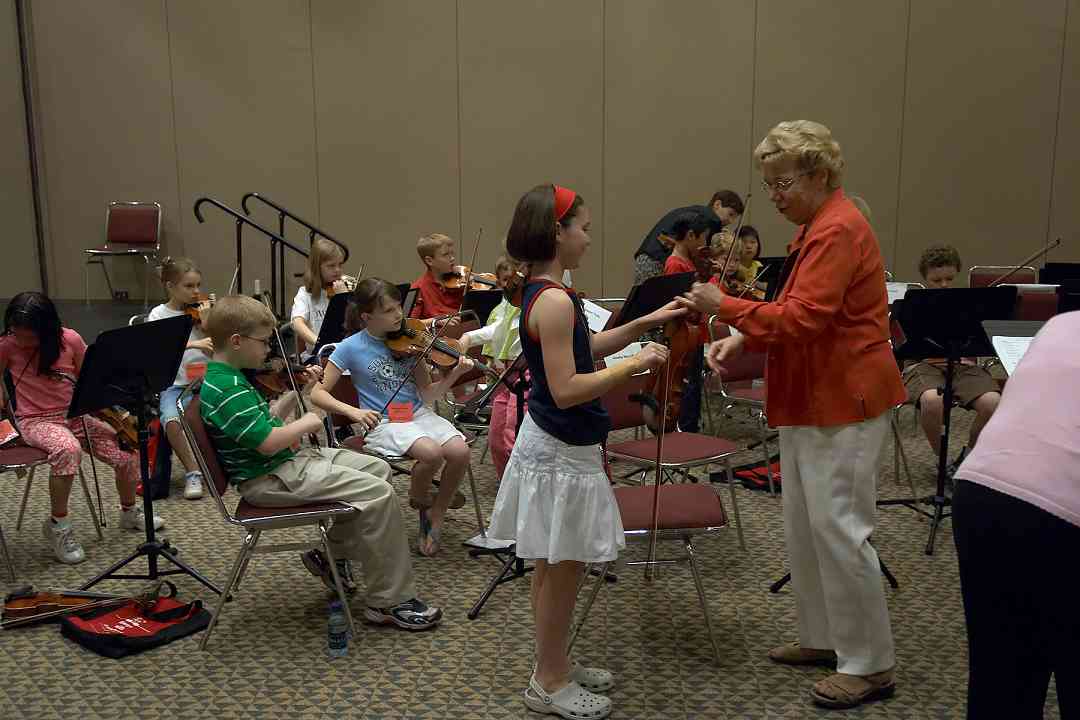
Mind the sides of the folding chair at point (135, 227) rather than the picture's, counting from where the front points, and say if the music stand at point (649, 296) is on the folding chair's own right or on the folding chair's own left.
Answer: on the folding chair's own left

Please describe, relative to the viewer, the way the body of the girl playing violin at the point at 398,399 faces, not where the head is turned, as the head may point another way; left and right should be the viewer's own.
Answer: facing the viewer and to the right of the viewer

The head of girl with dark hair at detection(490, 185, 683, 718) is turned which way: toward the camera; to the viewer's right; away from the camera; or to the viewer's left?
to the viewer's right

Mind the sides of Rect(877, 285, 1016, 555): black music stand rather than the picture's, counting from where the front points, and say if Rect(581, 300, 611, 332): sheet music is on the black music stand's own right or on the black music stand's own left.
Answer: on the black music stand's own left

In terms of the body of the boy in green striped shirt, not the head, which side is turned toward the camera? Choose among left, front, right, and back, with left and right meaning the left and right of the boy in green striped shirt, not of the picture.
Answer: right

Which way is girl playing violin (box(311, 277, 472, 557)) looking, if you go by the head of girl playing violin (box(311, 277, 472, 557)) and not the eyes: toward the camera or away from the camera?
toward the camera

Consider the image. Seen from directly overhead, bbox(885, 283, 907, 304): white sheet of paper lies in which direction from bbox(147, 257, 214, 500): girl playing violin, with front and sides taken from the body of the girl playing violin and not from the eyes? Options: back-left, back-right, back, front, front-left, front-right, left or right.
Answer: front-left

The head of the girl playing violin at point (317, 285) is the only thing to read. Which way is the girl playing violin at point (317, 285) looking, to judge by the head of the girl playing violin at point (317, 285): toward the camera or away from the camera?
toward the camera

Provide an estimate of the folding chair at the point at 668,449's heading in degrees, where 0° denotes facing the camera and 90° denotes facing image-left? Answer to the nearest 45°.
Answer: approximately 315°

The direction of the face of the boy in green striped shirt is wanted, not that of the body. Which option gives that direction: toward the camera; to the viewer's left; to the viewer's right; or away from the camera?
to the viewer's right

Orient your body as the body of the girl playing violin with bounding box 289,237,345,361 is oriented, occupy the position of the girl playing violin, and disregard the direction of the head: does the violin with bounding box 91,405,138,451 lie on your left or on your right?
on your right

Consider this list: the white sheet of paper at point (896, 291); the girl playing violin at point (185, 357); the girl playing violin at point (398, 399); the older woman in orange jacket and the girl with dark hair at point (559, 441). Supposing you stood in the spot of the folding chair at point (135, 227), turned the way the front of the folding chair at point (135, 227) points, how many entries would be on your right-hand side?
0

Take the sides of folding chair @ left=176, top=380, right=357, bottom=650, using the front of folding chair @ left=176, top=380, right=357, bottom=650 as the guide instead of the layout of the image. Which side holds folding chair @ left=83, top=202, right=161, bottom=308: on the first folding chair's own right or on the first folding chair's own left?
on the first folding chair's own left

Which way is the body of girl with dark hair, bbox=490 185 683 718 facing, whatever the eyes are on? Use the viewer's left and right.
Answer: facing to the right of the viewer

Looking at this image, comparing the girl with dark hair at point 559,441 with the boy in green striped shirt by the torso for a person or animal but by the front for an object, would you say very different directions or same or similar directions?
same or similar directions

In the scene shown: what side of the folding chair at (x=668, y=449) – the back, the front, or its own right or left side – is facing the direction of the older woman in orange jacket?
front

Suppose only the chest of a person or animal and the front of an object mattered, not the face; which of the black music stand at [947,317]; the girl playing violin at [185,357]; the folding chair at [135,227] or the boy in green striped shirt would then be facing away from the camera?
the black music stand
